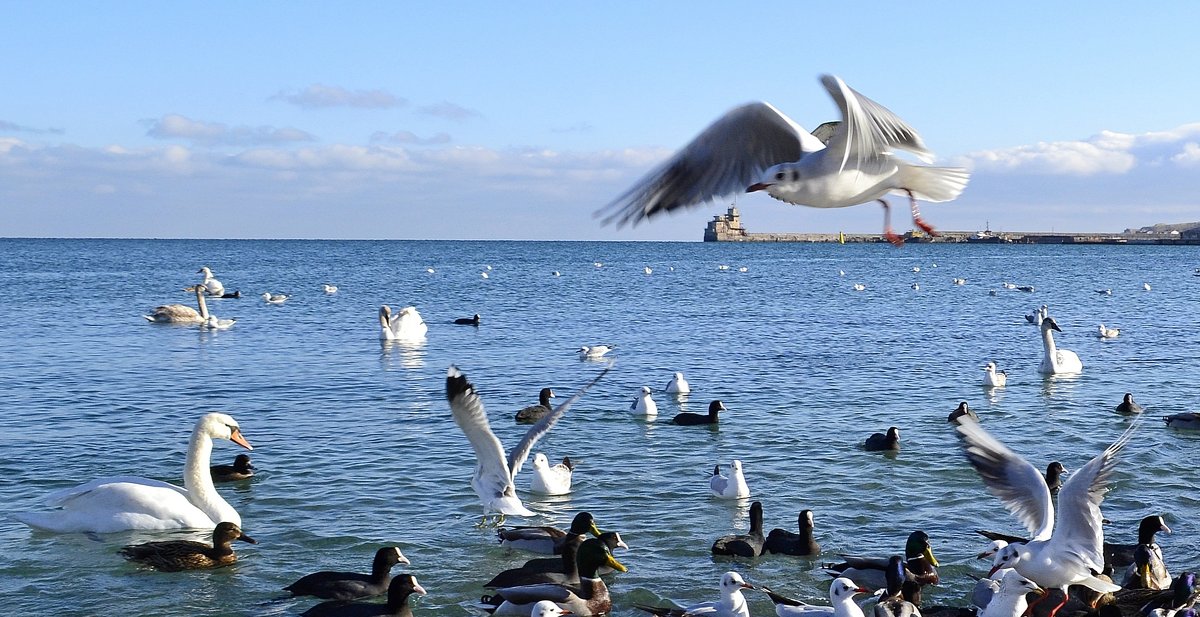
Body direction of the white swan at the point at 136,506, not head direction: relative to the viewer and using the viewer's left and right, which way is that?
facing to the right of the viewer

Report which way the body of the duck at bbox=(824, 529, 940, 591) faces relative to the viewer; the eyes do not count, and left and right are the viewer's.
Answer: facing to the right of the viewer

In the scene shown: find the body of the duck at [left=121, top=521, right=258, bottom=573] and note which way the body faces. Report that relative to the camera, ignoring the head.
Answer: to the viewer's right

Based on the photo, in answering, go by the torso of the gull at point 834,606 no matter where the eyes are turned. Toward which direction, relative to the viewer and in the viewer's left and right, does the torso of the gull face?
facing to the right of the viewer

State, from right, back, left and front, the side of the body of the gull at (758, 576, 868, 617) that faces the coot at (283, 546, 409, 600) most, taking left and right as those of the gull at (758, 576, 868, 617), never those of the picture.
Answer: back

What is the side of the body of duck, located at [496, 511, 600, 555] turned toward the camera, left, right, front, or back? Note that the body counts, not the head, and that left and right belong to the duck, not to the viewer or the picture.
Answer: right

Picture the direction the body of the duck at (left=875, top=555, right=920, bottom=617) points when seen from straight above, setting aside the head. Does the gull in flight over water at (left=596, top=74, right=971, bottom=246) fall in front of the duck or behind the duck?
behind
